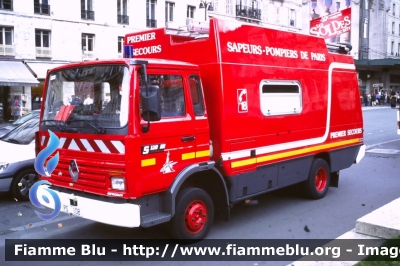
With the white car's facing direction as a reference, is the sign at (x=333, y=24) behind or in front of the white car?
behind

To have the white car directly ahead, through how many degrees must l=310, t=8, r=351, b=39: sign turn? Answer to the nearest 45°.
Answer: approximately 45° to its right

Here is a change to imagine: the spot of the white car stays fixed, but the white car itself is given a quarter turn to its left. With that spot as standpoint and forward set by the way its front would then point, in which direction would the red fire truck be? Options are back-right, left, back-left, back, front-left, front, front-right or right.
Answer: front

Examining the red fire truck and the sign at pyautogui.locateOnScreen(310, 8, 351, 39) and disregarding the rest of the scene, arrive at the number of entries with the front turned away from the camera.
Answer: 0

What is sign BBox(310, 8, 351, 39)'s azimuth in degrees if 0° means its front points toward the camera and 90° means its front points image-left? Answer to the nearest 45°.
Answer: approximately 0°

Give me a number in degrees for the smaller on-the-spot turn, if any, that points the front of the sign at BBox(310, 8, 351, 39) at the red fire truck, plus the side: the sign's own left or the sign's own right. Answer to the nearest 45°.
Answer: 0° — it already faces it

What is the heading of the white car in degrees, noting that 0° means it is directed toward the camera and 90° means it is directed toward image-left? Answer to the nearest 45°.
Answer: approximately 45°

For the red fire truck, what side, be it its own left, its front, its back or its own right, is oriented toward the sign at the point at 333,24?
back

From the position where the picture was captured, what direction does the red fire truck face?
facing the viewer and to the left of the viewer
